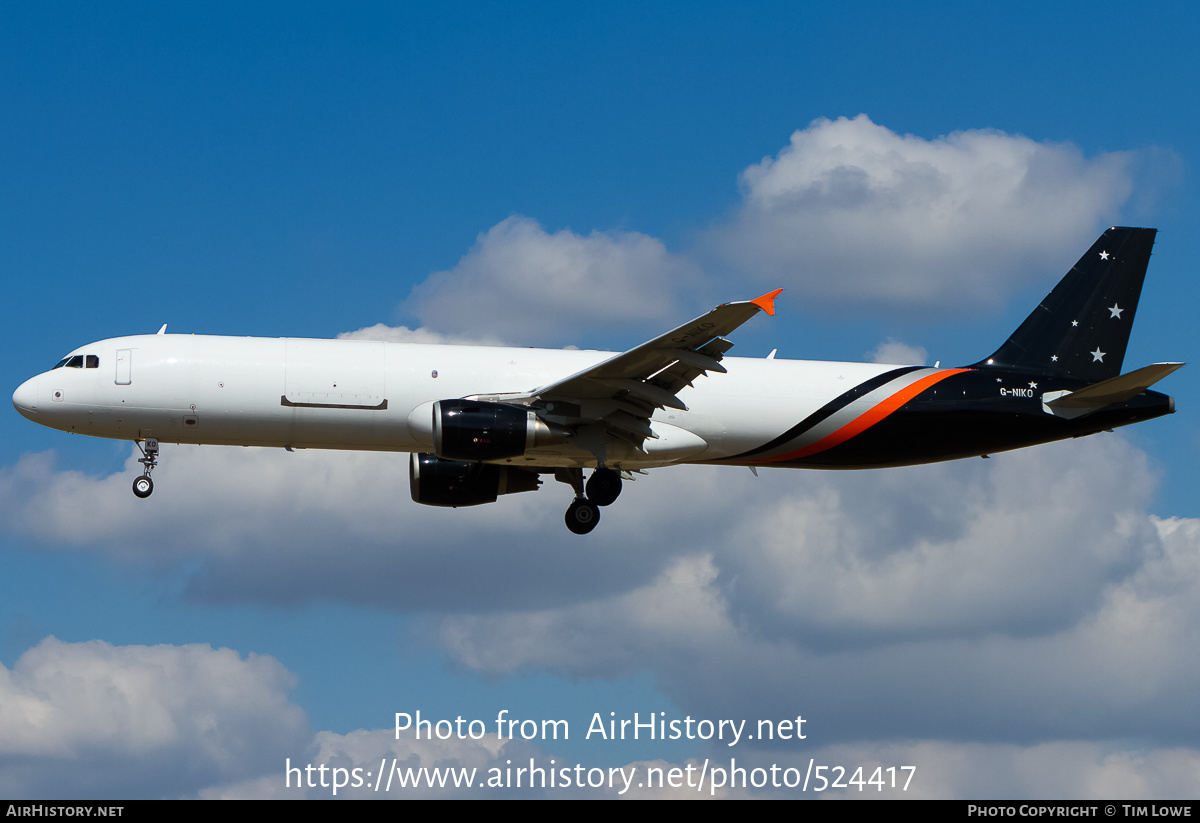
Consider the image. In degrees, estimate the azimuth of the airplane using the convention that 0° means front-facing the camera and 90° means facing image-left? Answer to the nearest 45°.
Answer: approximately 90°
